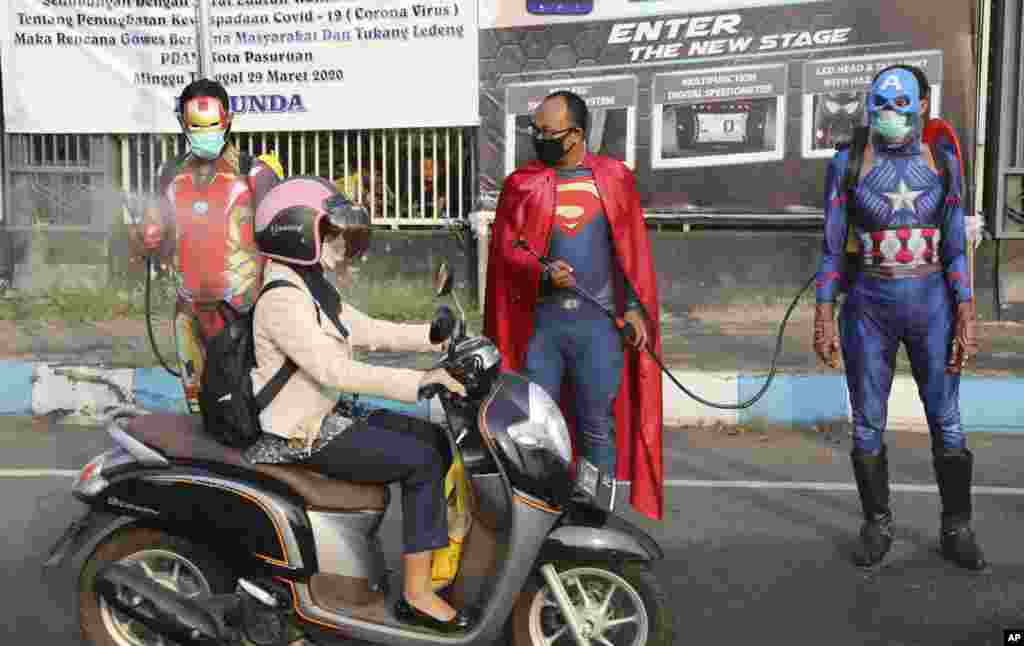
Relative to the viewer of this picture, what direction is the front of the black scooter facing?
facing to the right of the viewer

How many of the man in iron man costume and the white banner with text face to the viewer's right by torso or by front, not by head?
0

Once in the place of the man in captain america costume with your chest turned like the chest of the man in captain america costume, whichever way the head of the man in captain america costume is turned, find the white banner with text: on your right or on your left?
on your right

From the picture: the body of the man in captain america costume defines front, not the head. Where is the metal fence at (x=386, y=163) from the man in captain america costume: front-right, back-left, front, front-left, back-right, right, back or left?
back-right

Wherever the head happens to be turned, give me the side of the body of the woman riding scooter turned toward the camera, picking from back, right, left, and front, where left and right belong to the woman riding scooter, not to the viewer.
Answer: right

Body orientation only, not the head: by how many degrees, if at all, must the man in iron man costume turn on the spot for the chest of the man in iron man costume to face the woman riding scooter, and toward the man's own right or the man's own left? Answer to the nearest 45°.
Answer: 0° — they already face them

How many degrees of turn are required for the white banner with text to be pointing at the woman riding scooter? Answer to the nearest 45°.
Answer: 0° — it already faces them

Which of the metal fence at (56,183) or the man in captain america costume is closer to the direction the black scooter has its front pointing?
the man in captain america costume

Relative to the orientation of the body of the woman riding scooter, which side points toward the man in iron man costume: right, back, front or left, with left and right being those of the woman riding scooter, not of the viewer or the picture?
left

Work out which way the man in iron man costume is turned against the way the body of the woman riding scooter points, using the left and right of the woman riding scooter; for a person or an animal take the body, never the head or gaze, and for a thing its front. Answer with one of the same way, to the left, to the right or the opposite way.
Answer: to the right

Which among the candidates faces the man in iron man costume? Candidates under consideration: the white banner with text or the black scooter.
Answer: the white banner with text

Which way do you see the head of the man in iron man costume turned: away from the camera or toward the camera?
toward the camera

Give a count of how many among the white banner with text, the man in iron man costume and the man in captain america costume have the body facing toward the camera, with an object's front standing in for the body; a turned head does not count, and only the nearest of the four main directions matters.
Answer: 3

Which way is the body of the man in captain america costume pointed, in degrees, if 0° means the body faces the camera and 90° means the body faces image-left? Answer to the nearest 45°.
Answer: approximately 0°

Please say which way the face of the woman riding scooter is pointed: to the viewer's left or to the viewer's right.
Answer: to the viewer's right

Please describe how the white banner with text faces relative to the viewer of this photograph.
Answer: facing the viewer

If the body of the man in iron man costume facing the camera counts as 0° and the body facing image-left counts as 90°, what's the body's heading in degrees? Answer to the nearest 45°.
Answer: approximately 0°

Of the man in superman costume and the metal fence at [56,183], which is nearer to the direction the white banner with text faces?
the man in superman costume
